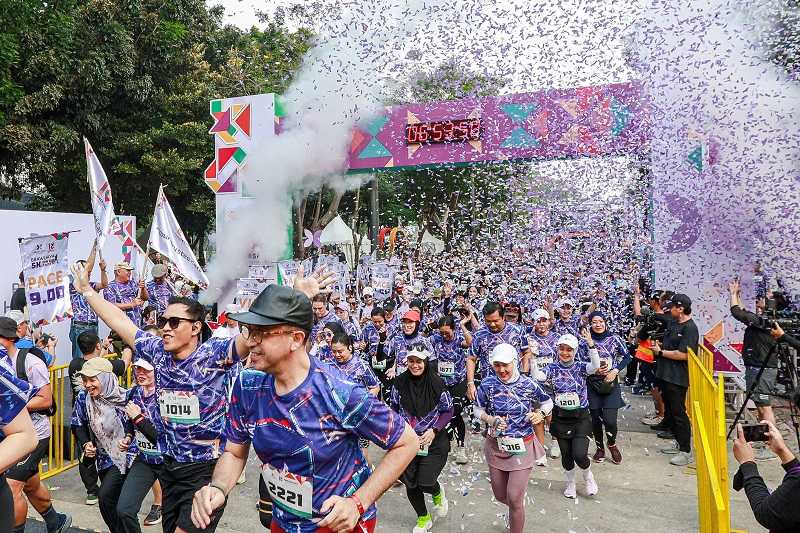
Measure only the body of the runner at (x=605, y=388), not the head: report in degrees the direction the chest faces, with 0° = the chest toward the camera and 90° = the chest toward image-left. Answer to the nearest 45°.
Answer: approximately 0°

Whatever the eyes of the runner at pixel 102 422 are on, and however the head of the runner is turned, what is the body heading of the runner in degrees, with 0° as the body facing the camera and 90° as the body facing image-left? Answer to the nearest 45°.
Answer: approximately 45°

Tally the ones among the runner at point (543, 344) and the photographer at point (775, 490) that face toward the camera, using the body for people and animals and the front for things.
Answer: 1

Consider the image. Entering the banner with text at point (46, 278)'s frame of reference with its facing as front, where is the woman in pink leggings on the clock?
The woman in pink leggings is roughly at 11 o'clock from the banner with text.

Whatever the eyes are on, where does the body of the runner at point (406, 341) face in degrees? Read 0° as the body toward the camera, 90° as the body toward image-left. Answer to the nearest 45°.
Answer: approximately 0°

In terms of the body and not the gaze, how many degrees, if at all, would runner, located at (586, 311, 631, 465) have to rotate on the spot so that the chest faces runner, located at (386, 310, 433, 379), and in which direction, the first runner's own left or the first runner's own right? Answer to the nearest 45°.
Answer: approximately 90° to the first runner's own right
